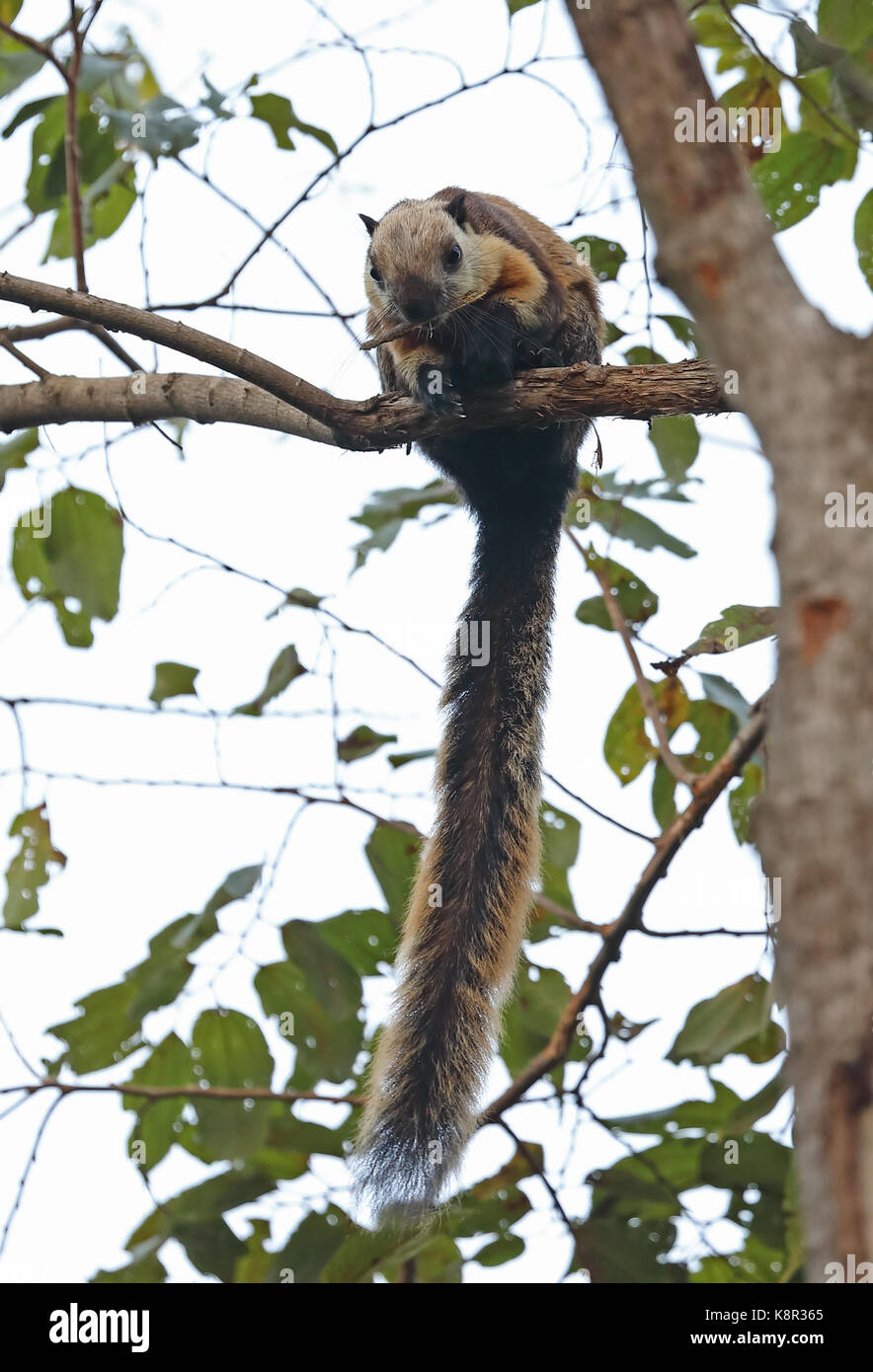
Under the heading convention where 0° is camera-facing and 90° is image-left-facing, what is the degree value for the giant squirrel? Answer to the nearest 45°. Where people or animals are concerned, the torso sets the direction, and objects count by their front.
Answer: approximately 45°
